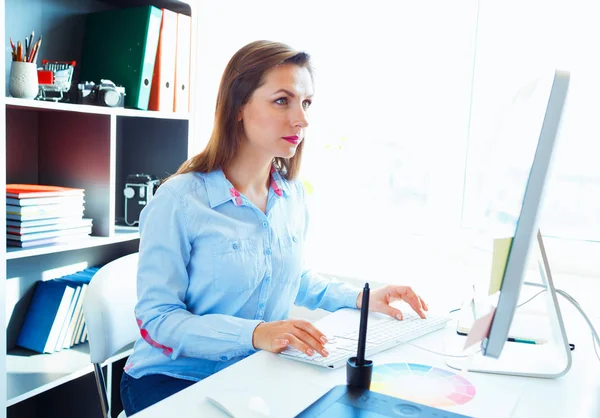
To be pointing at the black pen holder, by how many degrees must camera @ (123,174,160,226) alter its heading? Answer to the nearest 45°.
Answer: approximately 45° to its right

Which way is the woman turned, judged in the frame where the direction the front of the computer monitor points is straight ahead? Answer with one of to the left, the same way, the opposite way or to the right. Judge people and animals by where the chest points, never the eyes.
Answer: the opposite way

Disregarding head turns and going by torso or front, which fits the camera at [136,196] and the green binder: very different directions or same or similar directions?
same or similar directions

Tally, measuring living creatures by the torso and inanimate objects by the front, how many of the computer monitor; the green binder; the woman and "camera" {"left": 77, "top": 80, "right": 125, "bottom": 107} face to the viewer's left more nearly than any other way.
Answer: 1

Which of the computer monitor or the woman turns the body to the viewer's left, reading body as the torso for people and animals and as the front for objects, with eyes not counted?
the computer monitor

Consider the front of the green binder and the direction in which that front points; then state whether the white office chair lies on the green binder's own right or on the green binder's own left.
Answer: on the green binder's own right

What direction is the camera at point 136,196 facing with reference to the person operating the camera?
facing the viewer and to the right of the viewer

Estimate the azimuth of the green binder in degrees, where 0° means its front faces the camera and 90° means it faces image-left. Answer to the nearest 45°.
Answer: approximately 315°

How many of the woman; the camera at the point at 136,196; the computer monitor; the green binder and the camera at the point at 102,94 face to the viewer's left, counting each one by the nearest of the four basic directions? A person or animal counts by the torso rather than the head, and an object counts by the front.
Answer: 1

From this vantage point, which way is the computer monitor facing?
to the viewer's left

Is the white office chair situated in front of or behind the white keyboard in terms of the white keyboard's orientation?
in front

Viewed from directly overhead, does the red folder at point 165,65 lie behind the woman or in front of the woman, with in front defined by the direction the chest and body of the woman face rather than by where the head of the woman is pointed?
behind

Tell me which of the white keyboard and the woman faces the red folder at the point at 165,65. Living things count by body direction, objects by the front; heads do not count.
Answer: the white keyboard

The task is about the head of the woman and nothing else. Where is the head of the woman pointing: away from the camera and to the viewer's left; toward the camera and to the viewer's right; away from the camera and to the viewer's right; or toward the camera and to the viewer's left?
toward the camera and to the viewer's right

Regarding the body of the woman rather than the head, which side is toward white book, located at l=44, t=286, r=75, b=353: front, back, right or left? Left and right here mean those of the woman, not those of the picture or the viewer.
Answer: back

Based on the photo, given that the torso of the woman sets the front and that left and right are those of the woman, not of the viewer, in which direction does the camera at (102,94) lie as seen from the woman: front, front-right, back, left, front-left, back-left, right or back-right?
back
